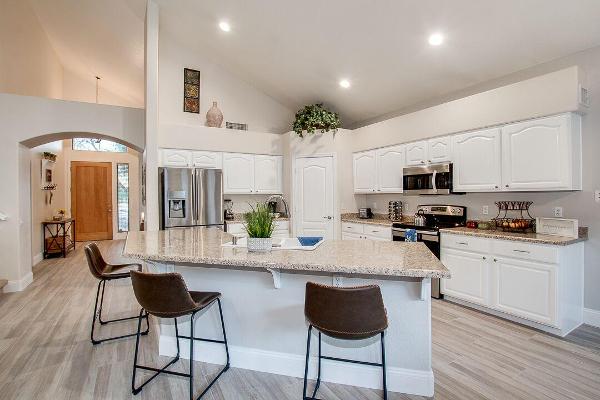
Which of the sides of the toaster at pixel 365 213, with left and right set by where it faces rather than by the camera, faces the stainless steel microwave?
left

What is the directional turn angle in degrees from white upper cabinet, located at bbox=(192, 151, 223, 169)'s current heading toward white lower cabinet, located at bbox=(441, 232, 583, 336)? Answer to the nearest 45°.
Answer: approximately 45° to its left

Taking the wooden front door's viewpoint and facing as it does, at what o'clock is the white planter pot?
The white planter pot is roughly at 12 o'clock from the wooden front door.

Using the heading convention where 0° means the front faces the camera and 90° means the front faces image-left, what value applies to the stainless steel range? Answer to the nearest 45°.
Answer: approximately 45°

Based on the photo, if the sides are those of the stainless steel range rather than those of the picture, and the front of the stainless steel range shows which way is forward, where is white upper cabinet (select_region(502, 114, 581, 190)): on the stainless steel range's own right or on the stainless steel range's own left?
on the stainless steel range's own left
